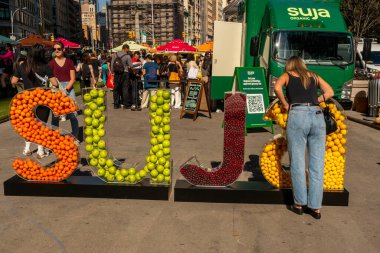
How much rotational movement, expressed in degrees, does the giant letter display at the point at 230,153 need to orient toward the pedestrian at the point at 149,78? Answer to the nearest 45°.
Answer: approximately 180°

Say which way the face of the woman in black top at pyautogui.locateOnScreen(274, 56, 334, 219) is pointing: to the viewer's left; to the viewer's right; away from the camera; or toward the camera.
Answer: away from the camera

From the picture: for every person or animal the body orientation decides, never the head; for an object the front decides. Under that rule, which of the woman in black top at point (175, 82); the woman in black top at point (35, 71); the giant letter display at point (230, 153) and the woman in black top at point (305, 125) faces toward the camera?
the giant letter display

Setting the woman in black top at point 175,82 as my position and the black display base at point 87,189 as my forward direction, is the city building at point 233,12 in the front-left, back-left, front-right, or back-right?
back-left

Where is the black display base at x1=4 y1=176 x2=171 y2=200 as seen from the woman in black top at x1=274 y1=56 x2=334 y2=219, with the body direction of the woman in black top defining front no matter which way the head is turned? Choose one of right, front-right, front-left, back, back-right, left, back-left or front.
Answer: left

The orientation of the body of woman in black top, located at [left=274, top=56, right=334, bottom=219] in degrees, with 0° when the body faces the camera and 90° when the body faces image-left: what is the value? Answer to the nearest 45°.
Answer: approximately 180°
